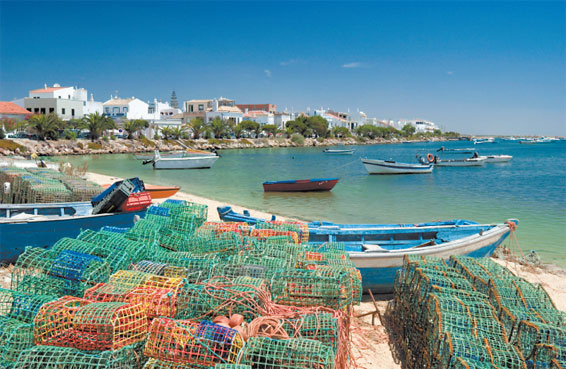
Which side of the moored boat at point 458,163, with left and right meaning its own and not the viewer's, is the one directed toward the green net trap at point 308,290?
right

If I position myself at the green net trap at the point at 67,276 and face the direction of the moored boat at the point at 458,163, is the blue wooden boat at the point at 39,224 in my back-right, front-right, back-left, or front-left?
front-left

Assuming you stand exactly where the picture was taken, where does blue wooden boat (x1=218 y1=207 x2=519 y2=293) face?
facing to the right of the viewer

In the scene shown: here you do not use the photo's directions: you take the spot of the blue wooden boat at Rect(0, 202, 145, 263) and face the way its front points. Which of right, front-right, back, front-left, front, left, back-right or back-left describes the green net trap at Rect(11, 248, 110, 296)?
right

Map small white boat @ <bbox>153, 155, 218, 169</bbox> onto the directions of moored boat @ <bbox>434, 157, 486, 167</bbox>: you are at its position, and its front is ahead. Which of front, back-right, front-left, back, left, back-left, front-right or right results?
back-right

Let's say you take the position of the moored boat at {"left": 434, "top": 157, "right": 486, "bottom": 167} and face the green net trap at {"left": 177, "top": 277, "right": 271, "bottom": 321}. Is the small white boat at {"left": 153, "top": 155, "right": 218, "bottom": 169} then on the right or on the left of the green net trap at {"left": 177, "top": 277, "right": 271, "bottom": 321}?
right

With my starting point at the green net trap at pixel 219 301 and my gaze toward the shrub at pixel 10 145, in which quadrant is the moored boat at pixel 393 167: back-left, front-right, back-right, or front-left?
front-right

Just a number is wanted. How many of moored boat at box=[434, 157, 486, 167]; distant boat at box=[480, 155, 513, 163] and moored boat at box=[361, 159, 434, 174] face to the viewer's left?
1

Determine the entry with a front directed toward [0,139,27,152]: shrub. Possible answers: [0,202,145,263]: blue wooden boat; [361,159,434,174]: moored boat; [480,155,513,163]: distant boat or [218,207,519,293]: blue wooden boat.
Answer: the moored boat

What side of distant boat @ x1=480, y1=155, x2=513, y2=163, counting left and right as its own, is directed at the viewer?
right

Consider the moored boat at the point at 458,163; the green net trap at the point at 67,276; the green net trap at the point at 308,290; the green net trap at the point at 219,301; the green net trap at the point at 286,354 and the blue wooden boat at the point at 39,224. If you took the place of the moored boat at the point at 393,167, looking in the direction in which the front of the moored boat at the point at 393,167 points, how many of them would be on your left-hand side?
5

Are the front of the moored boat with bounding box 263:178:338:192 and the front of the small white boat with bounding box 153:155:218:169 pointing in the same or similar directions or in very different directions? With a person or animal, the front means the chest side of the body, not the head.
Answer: same or similar directions

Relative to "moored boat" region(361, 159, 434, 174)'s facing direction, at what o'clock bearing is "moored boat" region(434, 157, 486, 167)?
"moored boat" region(434, 157, 486, 167) is roughly at 4 o'clock from "moored boat" region(361, 159, 434, 174).

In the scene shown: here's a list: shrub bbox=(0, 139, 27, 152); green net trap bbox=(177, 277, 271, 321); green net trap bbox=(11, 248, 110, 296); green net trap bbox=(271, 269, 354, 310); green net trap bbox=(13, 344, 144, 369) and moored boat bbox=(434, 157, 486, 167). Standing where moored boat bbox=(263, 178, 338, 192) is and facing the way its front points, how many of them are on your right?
4
